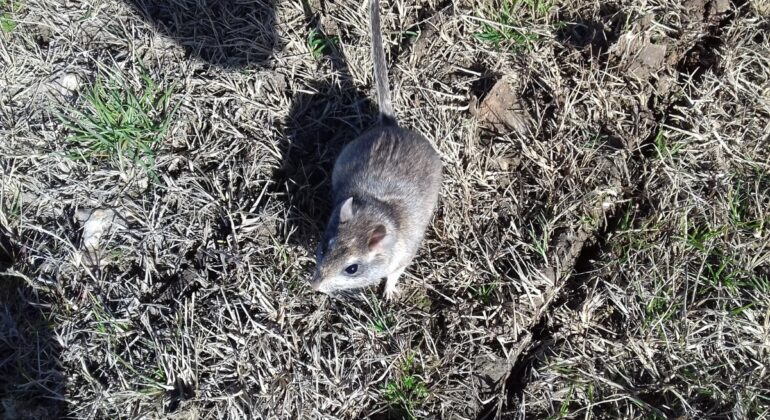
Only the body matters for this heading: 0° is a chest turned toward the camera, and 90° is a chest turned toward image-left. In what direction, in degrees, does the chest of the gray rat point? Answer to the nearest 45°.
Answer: approximately 45°
